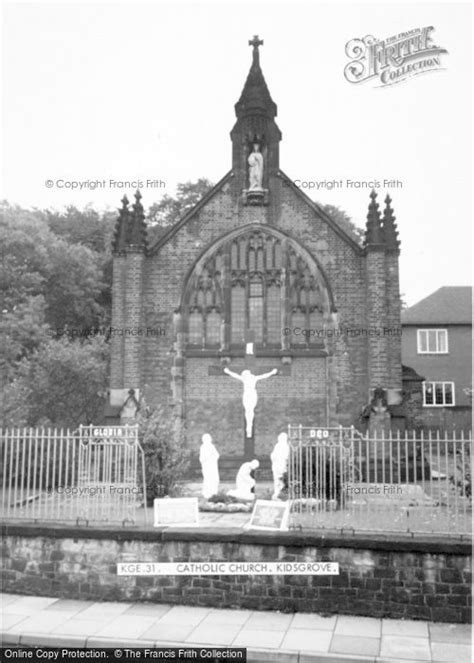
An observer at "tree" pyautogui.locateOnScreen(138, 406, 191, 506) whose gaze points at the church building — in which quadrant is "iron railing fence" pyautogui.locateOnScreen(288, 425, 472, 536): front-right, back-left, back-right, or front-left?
back-right

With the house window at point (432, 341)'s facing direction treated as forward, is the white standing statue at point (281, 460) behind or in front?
in front

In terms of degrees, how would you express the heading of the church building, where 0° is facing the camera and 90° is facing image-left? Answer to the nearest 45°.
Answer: approximately 0°

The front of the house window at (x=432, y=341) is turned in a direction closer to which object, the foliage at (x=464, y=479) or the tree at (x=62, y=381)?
the foliage

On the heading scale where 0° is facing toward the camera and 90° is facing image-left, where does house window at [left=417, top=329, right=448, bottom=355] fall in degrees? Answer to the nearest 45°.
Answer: approximately 0°

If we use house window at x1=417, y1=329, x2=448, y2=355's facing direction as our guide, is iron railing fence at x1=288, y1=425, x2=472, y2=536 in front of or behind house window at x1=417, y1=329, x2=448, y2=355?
in front

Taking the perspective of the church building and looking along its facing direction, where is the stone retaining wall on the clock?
The stone retaining wall is roughly at 12 o'clock from the church building.

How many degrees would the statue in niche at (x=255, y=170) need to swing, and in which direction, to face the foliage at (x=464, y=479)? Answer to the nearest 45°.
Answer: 0° — it already faces it
